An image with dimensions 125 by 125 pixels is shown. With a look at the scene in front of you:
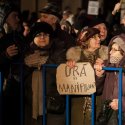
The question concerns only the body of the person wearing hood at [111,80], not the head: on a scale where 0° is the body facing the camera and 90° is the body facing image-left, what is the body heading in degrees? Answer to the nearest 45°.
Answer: approximately 45°
